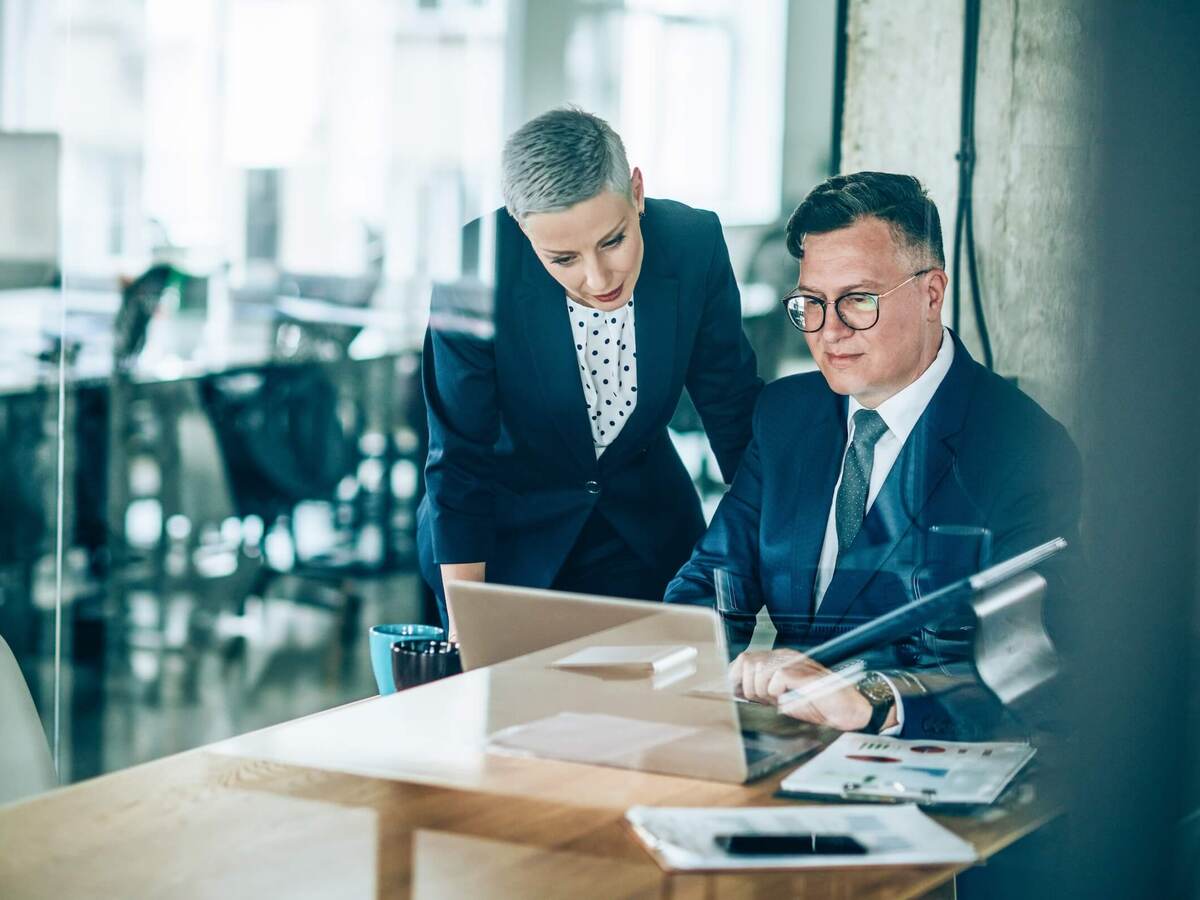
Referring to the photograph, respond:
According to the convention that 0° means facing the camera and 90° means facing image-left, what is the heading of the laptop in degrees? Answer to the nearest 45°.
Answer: approximately 225°

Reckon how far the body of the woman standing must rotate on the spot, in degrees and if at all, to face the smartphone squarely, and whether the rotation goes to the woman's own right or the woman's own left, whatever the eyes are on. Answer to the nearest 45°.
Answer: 0° — they already face it

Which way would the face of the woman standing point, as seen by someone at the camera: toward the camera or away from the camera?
toward the camera

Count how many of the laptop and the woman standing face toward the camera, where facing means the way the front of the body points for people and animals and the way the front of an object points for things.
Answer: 1

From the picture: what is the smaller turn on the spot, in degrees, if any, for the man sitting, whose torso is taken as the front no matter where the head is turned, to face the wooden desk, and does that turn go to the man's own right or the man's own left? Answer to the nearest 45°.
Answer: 0° — they already face it

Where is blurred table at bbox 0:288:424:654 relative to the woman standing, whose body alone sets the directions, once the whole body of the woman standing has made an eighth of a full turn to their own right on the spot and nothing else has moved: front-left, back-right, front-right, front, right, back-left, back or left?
right

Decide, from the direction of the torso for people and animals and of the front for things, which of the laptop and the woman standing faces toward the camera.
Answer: the woman standing

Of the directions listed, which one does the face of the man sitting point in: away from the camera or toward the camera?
toward the camera

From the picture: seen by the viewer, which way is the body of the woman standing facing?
toward the camera
